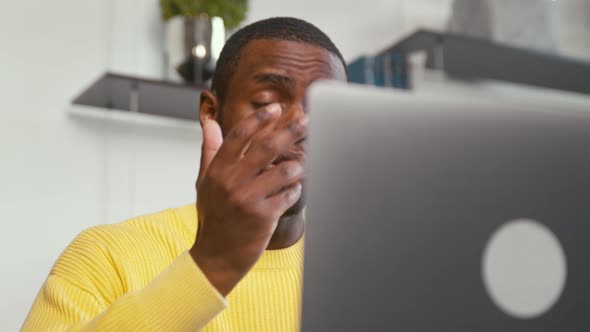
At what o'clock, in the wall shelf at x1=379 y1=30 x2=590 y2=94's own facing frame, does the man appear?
The man is roughly at 2 o'clock from the wall shelf.

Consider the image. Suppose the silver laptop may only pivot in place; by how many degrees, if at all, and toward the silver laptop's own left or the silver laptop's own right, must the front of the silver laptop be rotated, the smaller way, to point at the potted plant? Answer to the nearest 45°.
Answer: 0° — it already faces it

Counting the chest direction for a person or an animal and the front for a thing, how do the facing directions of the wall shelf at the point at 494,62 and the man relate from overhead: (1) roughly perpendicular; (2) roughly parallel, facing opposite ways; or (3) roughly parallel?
roughly parallel

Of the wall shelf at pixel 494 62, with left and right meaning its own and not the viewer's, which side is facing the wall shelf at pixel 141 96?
right

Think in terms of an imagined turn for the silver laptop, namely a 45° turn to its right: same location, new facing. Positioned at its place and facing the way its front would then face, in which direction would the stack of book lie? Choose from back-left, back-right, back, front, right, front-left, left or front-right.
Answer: front

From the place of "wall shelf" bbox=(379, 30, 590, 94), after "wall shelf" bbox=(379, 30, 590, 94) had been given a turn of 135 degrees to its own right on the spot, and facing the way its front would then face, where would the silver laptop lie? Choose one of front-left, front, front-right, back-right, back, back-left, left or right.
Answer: left

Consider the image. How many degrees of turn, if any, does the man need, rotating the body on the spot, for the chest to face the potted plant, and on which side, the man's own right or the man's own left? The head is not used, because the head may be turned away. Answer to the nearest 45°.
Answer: approximately 135° to the man's own left

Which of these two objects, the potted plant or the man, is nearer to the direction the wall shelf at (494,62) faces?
the man

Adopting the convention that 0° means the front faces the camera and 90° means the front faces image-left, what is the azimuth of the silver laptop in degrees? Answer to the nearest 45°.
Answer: approximately 135°

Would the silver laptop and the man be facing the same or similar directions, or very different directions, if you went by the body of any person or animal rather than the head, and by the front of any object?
very different directions

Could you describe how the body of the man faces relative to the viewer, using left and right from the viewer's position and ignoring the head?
facing the viewer and to the right of the viewer

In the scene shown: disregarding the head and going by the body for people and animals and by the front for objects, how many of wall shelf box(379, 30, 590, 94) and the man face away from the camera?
0
